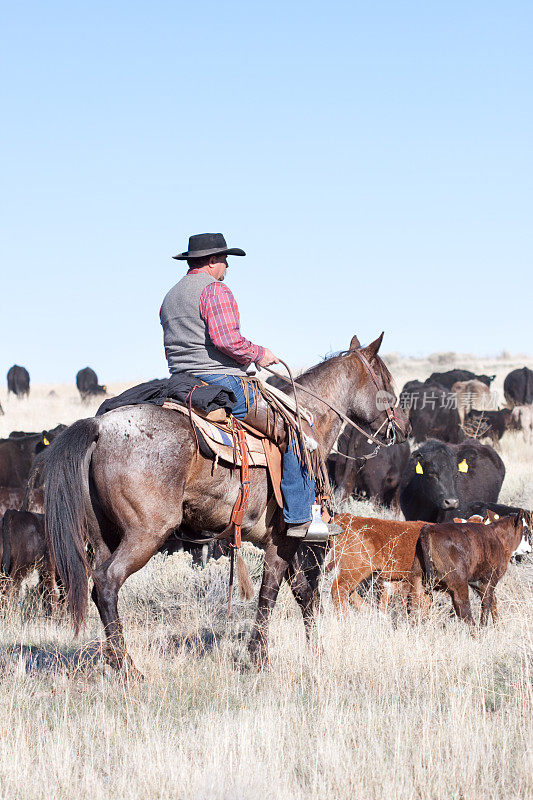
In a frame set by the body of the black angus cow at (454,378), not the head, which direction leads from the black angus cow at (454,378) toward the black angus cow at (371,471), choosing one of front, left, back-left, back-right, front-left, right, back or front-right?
right

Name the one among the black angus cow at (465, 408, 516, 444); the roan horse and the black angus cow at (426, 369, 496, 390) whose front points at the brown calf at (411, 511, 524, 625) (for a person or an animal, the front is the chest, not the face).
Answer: the roan horse

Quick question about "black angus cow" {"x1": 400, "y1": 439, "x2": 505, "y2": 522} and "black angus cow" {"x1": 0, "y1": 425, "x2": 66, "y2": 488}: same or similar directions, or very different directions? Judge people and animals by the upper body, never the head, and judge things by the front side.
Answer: very different directions

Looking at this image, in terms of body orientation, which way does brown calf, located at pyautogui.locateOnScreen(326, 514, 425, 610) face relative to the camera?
to the viewer's right

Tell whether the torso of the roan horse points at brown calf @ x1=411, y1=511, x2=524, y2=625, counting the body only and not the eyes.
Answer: yes

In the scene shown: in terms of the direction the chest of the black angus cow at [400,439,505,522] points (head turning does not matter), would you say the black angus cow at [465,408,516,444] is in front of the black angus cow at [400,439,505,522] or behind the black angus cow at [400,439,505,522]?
behind

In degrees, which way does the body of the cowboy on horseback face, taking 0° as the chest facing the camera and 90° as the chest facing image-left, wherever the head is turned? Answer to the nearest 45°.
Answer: approximately 225°

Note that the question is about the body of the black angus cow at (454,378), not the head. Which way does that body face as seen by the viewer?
to the viewer's right

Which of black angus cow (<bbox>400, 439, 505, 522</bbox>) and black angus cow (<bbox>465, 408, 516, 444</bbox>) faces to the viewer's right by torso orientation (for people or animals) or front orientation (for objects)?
black angus cow (<bbox>465, 408, 516, 444</bbox>)
